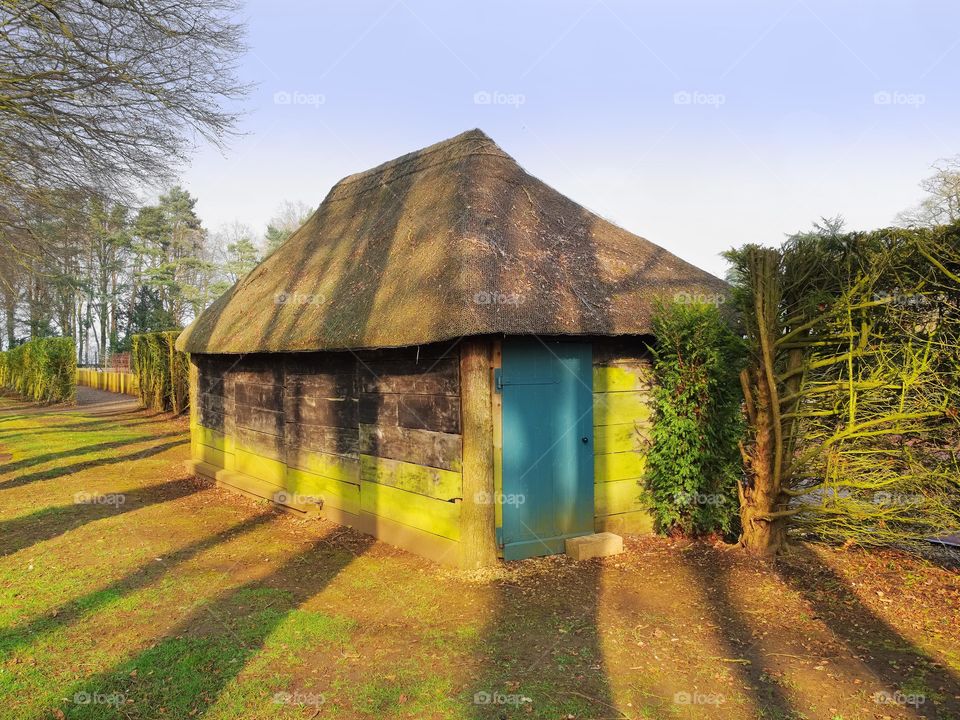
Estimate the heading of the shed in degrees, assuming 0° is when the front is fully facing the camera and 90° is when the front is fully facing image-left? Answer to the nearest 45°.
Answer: approximately 315°

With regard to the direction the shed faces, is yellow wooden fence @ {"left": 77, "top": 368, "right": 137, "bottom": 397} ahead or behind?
behind

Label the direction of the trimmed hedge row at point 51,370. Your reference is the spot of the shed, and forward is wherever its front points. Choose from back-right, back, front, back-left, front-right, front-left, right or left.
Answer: back

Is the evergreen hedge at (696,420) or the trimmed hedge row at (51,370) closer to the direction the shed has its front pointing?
the evergreen hedge

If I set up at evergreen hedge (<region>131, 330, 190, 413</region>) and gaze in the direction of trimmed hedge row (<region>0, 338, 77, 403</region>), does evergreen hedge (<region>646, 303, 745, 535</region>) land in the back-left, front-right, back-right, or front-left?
back-left

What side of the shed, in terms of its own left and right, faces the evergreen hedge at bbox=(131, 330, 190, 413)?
back
